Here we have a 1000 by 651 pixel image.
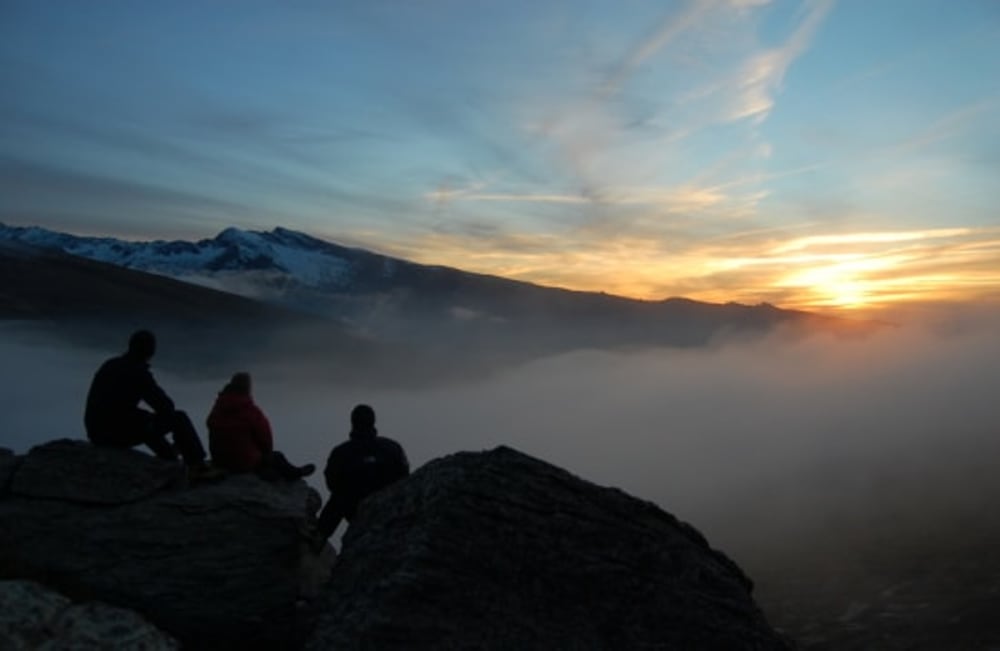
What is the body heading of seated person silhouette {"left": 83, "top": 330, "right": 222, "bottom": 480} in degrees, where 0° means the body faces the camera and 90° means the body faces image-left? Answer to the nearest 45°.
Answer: approximately 270°

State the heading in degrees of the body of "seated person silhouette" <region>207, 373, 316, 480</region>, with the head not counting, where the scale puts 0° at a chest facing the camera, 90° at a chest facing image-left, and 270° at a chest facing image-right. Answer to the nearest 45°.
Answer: approximately 270°

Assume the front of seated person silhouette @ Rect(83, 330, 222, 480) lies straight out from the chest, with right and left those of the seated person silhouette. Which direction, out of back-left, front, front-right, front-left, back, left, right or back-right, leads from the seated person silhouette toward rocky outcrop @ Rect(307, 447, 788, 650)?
front-right

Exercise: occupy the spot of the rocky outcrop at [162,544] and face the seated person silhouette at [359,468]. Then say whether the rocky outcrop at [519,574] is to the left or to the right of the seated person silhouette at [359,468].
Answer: right

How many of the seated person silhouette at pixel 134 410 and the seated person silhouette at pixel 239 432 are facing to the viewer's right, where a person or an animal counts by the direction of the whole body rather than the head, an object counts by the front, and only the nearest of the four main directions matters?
2
